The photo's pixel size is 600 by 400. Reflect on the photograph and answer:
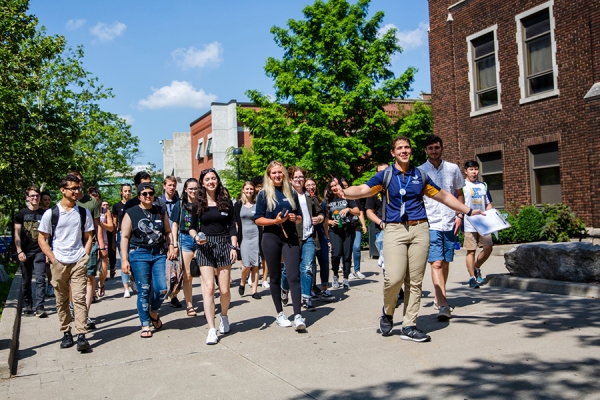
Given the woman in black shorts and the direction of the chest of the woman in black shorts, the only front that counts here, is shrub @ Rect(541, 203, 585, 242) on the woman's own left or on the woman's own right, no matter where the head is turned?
on the woman's own left

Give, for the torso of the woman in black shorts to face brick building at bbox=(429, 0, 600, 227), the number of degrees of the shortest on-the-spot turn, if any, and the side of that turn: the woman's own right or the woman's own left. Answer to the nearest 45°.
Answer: approximately 135° to the woman's own left

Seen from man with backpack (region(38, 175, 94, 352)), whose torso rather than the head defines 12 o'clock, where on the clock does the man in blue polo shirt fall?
The man in blue polo shirt is roughly at 10 o'clock from the man with backpack.

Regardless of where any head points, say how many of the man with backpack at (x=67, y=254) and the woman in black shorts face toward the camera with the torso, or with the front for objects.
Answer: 2

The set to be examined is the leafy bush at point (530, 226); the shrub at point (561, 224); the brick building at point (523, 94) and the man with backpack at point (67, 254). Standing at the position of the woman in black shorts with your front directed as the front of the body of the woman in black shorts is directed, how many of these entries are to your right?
1

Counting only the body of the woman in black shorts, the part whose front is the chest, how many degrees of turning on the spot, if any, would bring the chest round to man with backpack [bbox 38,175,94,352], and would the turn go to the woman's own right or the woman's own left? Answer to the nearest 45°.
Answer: approximately 90° to the woman's own right

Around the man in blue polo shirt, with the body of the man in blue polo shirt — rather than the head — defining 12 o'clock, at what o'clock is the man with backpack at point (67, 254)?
The man with backpack is roughly at 3 o'clock from the man in blue polo shirt.

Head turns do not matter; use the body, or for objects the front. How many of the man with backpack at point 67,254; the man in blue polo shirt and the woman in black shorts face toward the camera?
3

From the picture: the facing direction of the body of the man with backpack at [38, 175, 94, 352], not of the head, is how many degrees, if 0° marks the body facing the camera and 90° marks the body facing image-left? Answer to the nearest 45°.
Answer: approximately 0°
